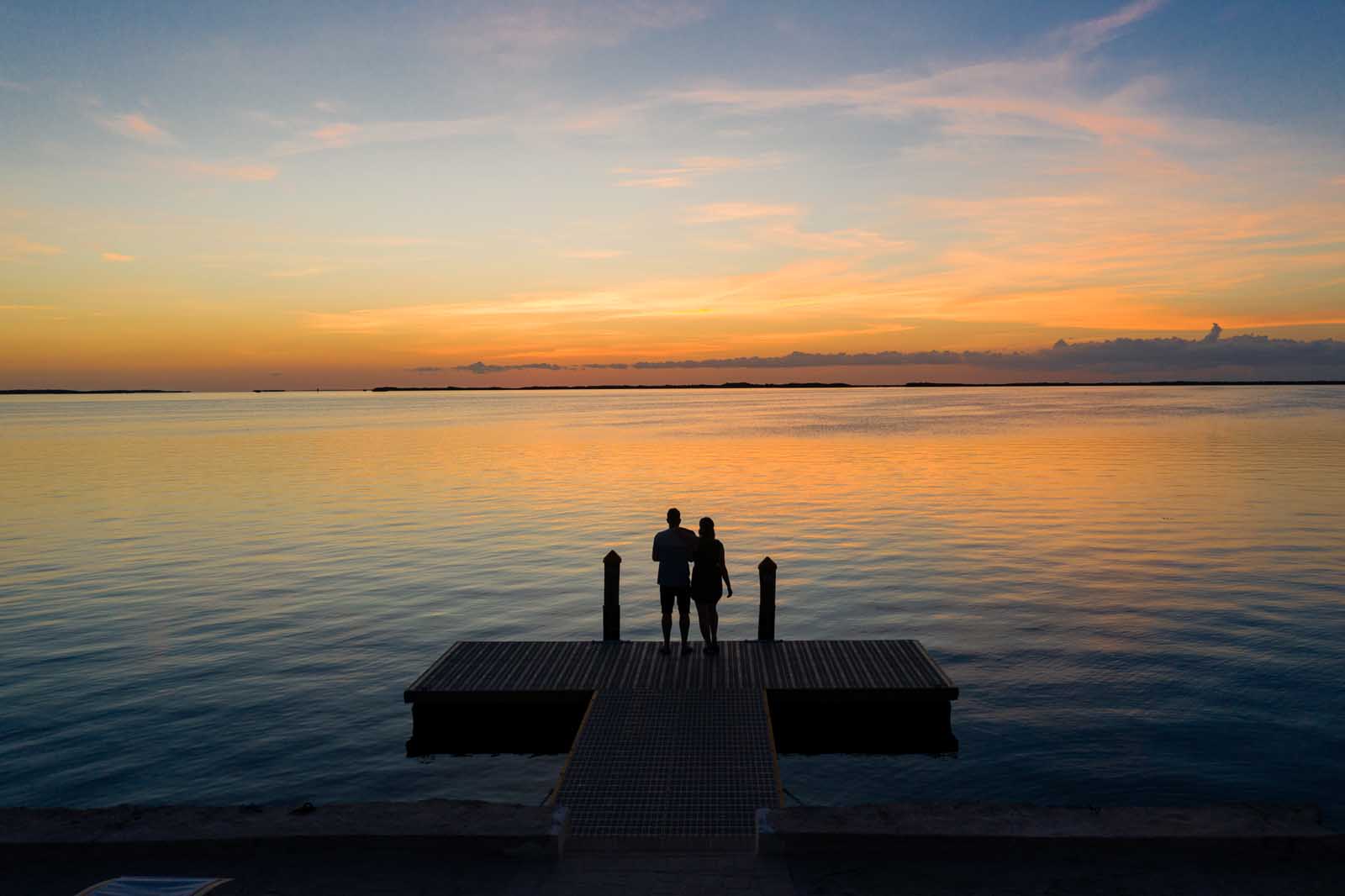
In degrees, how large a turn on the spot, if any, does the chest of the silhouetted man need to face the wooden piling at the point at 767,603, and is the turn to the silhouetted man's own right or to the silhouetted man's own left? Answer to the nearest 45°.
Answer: approximately 45° to the silhouetted man's own right

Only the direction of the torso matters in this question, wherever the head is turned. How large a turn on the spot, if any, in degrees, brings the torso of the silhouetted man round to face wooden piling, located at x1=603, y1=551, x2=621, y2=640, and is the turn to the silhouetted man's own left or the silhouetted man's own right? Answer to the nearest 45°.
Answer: approximately 45° to the silhouetted man's own left

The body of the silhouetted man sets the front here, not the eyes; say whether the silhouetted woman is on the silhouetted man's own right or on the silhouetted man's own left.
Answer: on the silhouetted man's own right

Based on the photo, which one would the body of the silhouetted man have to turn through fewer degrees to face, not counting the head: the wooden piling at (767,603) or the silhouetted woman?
the wooden piling

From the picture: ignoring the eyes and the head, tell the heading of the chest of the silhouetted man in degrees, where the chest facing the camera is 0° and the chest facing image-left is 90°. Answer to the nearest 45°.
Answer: approximately 180°

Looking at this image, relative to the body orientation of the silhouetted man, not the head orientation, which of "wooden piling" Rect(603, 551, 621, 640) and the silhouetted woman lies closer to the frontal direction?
the wooden piling
